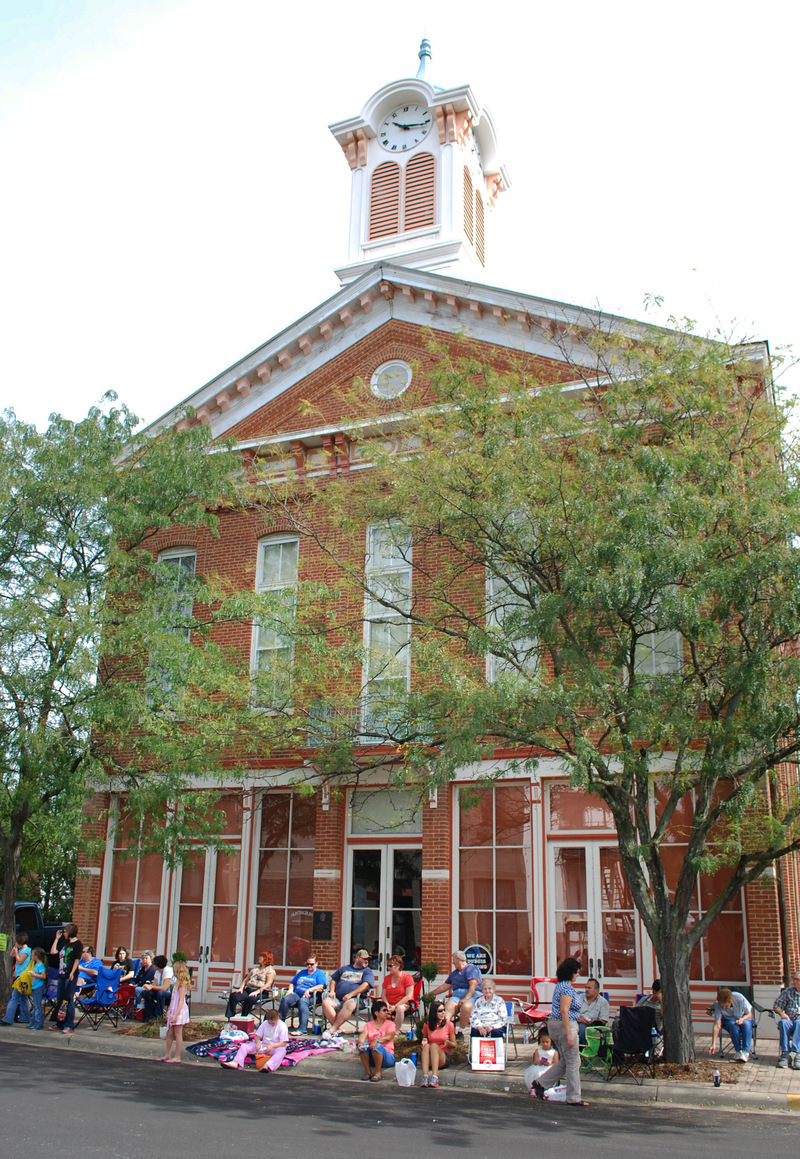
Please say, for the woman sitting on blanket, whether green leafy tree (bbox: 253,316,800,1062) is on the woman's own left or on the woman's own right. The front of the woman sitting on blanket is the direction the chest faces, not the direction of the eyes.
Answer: on the woman's own left

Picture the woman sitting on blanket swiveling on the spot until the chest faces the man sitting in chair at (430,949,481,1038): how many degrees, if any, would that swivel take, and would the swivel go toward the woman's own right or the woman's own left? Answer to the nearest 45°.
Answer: approximately 135° to the woman's own left

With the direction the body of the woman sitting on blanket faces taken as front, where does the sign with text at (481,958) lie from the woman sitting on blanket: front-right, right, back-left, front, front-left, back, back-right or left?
back

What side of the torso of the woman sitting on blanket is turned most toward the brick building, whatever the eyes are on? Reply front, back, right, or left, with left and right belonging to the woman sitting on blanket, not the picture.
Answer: back

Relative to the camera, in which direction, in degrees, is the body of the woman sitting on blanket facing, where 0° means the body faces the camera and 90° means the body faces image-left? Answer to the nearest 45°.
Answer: approximately 45°
